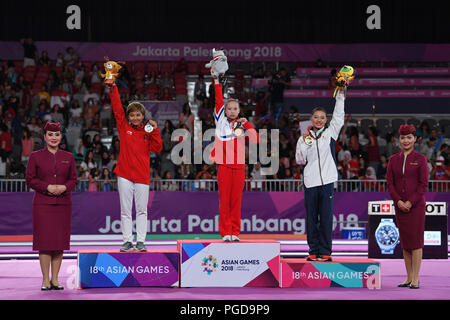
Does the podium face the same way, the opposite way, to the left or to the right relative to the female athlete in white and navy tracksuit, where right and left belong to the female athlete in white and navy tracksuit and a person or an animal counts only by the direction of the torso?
the same way

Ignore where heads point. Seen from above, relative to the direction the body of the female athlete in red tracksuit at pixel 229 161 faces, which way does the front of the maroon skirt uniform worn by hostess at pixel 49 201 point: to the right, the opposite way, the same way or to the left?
the same way

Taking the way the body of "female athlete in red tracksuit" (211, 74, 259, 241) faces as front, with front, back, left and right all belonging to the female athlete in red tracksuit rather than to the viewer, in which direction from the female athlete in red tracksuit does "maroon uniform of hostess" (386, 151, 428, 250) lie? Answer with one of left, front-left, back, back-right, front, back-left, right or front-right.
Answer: left

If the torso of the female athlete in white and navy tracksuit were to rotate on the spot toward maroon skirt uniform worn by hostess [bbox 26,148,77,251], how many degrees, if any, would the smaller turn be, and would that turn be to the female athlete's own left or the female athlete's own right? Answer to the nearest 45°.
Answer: approximately 90° to the female athlete's own right

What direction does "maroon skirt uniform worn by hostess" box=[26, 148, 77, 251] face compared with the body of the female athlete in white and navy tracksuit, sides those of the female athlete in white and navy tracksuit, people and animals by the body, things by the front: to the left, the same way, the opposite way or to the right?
the same way

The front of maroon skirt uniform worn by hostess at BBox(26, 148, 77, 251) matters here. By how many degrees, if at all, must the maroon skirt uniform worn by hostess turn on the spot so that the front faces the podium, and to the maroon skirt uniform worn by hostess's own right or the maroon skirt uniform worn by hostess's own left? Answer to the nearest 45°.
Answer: approximately 90° to the maroon skirt uniform worn by hostess's own left

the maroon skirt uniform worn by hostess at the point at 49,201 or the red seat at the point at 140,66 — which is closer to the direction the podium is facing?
the maroon skirt uniform worn by hostess

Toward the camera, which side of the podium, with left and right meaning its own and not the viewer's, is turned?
front

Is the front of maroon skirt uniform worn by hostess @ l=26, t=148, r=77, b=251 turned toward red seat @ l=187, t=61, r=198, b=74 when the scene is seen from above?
no

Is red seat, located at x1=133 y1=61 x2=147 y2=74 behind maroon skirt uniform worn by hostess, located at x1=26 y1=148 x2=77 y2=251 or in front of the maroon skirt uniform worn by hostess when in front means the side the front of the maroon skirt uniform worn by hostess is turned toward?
behind

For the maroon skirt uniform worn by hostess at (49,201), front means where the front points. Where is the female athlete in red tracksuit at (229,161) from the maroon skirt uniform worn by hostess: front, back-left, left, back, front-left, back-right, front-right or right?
left

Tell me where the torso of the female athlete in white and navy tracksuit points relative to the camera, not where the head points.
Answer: toward the camera

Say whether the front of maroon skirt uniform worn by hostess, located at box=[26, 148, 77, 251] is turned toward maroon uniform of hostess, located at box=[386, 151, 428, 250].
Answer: no

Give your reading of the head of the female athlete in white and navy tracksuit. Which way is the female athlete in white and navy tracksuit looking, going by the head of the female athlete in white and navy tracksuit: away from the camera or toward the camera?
toward the camera

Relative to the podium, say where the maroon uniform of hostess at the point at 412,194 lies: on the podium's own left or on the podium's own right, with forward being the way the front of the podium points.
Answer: on the podium's own left

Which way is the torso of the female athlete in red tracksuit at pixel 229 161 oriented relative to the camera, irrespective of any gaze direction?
toward the camera

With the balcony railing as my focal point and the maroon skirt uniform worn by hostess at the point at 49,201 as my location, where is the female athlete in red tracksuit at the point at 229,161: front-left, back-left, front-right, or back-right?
front-right
